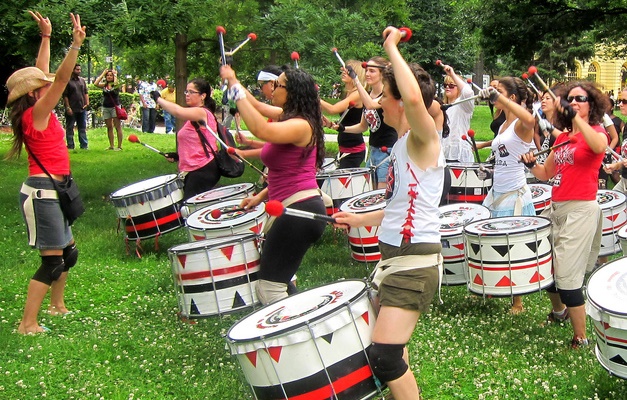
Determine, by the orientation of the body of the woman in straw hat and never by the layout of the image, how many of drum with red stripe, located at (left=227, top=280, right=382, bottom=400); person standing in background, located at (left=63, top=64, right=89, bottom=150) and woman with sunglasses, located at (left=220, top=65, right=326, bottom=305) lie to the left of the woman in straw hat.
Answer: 1

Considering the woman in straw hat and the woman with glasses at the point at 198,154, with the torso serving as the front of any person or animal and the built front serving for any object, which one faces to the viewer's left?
the woman with glasses

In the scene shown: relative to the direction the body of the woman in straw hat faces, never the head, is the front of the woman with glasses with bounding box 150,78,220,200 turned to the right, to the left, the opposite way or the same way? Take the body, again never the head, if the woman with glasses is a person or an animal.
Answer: the opposite way

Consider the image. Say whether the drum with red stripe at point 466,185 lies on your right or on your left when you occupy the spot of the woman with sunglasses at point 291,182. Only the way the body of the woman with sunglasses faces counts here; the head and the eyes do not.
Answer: on your right

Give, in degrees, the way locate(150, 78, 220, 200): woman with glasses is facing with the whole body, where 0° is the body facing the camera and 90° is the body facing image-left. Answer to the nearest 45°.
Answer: approximately 90°

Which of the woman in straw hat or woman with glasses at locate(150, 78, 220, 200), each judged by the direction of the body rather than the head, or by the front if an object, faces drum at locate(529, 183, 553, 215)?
the woman in straw hat

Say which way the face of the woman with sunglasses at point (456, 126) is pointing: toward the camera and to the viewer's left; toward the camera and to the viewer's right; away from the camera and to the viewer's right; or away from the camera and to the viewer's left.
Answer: toward the camera and to the viewer's left

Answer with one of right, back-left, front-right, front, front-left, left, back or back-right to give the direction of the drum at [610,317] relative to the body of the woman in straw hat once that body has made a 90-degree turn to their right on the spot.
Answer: front-left

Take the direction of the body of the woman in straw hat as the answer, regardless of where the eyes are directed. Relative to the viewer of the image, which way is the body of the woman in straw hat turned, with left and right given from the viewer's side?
facing to the right of the viewer

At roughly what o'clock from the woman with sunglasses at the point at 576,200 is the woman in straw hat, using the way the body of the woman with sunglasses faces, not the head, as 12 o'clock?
The woman in straw hat is roughly at 1 o'clock from the woman with sunglasses.

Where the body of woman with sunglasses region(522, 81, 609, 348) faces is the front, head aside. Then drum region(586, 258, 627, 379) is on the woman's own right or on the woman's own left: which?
on the woman's own left

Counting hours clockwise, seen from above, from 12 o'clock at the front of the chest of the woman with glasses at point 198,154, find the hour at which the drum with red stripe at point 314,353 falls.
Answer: The drum with red stripe is roughly at 9 o'clock from the woman with glasses.

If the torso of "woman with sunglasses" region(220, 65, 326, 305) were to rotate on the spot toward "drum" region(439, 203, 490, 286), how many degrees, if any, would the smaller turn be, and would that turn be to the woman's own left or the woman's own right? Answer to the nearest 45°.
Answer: approximately 135° to the woman's own right

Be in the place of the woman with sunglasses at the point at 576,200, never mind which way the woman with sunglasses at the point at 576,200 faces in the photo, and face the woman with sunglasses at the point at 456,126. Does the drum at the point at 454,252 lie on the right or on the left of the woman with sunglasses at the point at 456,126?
left
